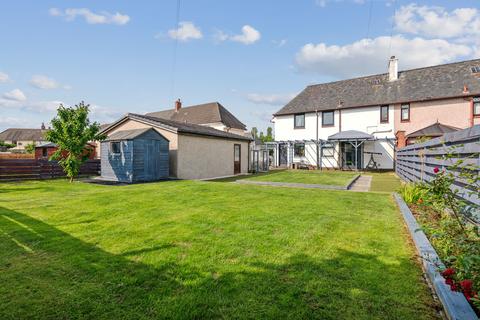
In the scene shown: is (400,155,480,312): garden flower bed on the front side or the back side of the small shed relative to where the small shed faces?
on the front side

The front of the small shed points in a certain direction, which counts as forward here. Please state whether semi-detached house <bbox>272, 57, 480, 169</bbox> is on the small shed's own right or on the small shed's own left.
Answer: on the small shed's own left
